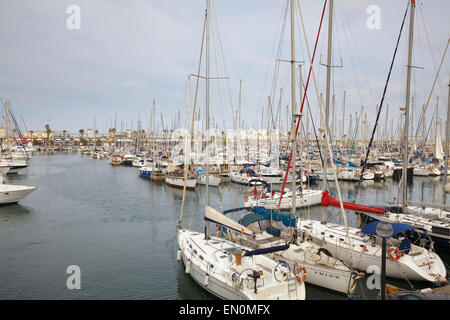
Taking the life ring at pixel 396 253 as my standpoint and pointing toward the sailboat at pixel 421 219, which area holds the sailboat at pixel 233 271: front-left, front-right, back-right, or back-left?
back-left

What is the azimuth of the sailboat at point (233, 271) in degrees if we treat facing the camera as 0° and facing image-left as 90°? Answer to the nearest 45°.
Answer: approximately 135°

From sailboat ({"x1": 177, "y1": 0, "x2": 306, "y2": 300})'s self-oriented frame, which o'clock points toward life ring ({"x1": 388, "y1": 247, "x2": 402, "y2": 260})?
The life ring is roughly at 4 o'clock from the sailboat.

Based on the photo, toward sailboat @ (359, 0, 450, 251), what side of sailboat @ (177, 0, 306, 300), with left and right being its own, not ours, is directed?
right
